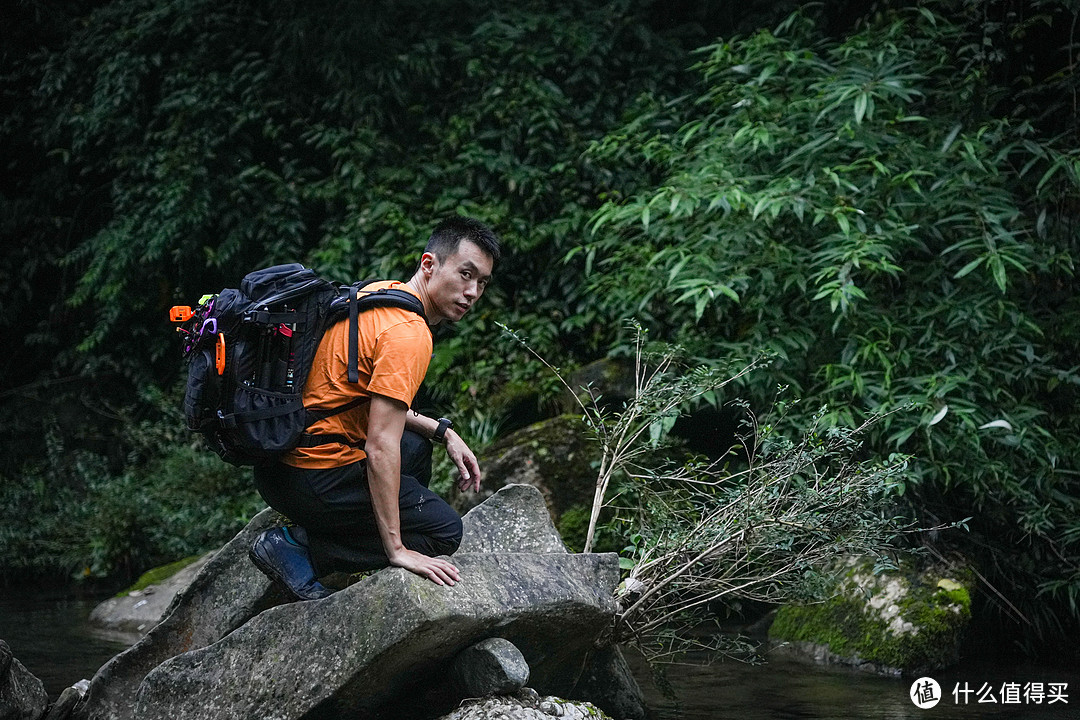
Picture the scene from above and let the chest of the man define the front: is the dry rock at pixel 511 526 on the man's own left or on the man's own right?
on the man's own left

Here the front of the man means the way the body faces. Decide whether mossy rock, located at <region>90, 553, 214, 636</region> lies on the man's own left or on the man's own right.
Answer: on the man's own left

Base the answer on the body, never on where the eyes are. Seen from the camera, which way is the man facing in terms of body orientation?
to the viewer's right

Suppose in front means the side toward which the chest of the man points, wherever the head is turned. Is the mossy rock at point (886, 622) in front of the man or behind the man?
in front

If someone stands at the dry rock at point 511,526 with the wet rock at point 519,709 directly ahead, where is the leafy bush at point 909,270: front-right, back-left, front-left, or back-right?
back-left
